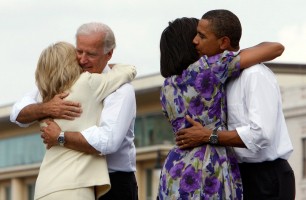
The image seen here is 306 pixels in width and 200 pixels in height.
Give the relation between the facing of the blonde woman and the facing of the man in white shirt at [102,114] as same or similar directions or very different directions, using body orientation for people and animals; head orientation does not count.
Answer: very different directions

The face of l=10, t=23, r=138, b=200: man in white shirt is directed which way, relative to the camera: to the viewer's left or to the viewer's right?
to the viewer's left

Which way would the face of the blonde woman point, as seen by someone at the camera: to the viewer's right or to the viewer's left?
to the viewer's right

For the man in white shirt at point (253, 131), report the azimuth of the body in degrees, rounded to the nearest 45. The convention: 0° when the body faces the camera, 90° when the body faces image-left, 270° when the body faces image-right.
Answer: approximately 90°

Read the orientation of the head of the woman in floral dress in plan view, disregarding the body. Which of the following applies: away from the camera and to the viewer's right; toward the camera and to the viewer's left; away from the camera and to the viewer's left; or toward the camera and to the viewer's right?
away from the camera and to the viewer's right

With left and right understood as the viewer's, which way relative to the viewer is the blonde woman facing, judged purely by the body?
facing away from the viewer and to the right of the viewer

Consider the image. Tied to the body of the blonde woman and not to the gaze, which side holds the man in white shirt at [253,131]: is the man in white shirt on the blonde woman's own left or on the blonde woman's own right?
on the blonde woman's own right
